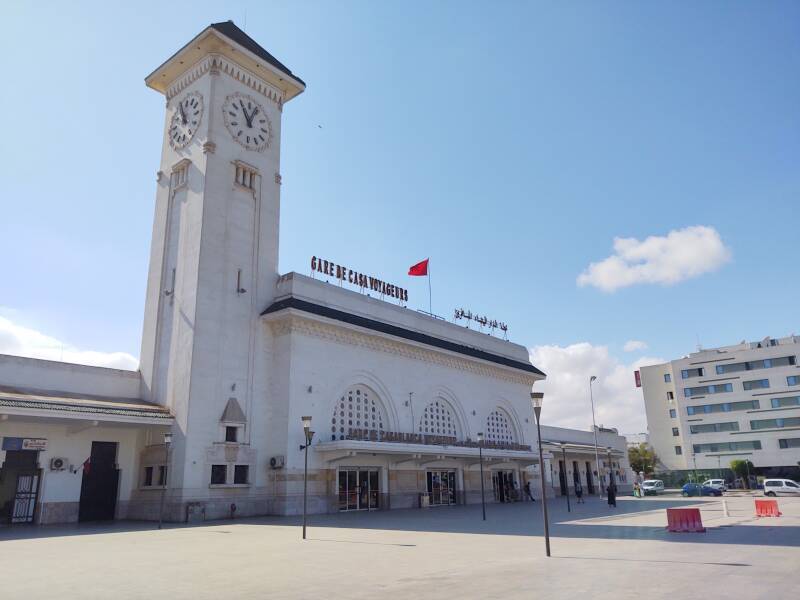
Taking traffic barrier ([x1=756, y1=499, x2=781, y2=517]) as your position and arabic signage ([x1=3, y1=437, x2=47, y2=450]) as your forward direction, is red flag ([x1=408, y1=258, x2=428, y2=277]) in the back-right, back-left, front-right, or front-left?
front-right

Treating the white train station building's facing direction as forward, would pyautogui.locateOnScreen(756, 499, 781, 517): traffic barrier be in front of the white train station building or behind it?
in front

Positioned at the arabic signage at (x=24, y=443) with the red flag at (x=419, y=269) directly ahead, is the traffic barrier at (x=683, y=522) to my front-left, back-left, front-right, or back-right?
front-right

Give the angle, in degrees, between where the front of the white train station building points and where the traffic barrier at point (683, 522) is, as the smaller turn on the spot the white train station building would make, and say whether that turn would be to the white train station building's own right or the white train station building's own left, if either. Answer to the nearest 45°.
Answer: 0° — it already faces it

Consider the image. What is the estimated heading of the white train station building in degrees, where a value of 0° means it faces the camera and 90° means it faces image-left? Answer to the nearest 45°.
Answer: approximately 315°
